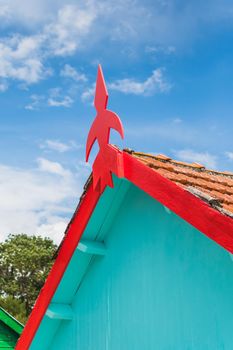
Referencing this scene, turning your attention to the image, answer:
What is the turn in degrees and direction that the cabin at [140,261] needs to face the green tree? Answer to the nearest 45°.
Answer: approximately 135° to its right

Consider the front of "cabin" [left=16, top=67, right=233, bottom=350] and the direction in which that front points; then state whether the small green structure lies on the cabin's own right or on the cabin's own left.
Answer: on the cabin's own right

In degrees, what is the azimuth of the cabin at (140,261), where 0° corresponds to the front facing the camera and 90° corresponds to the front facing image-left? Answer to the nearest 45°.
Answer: approximately 45°
